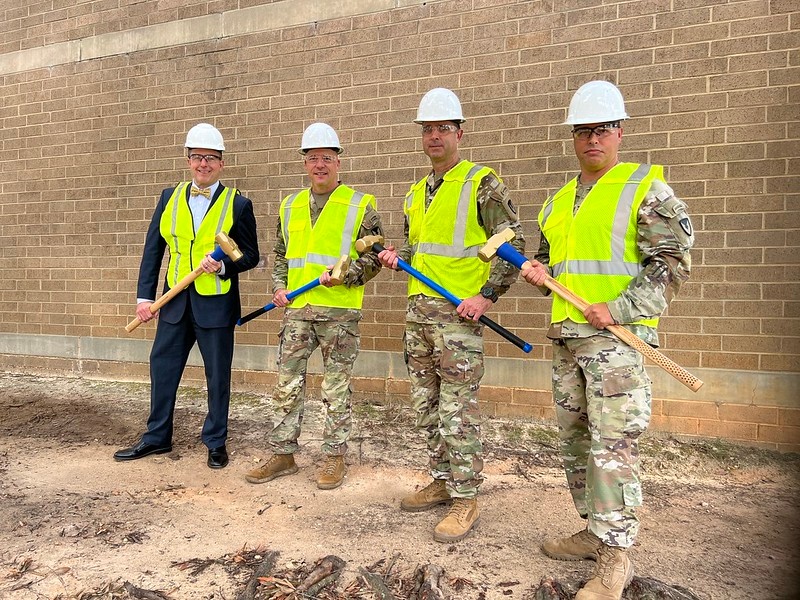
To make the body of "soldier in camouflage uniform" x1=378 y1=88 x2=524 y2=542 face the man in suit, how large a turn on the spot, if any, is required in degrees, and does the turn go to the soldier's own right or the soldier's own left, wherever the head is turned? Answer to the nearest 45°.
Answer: approximately 90° to the soldier's own right

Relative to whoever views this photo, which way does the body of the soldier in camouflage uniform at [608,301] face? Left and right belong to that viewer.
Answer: facing the viewer and to the left of the viewer

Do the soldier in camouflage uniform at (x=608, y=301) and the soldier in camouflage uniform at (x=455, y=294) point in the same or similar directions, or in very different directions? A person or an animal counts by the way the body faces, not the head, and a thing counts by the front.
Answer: same or similar directions

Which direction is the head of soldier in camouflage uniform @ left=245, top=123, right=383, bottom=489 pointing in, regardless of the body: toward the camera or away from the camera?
toward the camera

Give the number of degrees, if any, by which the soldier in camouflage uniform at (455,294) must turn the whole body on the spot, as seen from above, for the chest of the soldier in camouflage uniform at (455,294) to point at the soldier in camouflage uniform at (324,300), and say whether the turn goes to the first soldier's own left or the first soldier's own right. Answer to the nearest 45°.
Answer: approximately 90° to the first soldier's own right

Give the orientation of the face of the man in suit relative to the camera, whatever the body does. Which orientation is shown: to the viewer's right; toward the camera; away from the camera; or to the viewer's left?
toward the camera

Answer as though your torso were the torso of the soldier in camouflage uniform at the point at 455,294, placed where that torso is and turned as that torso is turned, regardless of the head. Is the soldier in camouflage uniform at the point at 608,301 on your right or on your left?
on your left

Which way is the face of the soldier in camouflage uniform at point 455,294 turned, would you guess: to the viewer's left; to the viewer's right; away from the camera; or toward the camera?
toward the camera

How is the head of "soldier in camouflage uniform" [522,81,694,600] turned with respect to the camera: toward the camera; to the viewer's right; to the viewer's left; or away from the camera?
toward the camera

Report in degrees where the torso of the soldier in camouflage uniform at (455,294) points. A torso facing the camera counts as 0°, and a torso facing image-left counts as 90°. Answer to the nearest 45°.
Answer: approximately 45°

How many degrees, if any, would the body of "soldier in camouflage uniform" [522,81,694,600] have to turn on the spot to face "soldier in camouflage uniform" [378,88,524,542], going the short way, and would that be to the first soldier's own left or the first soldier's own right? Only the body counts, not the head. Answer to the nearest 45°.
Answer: approximately 90° to the first soldier's own right

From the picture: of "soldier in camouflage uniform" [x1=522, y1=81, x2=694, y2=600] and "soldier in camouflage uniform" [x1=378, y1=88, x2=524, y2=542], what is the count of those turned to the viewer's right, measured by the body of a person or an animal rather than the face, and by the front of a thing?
0
